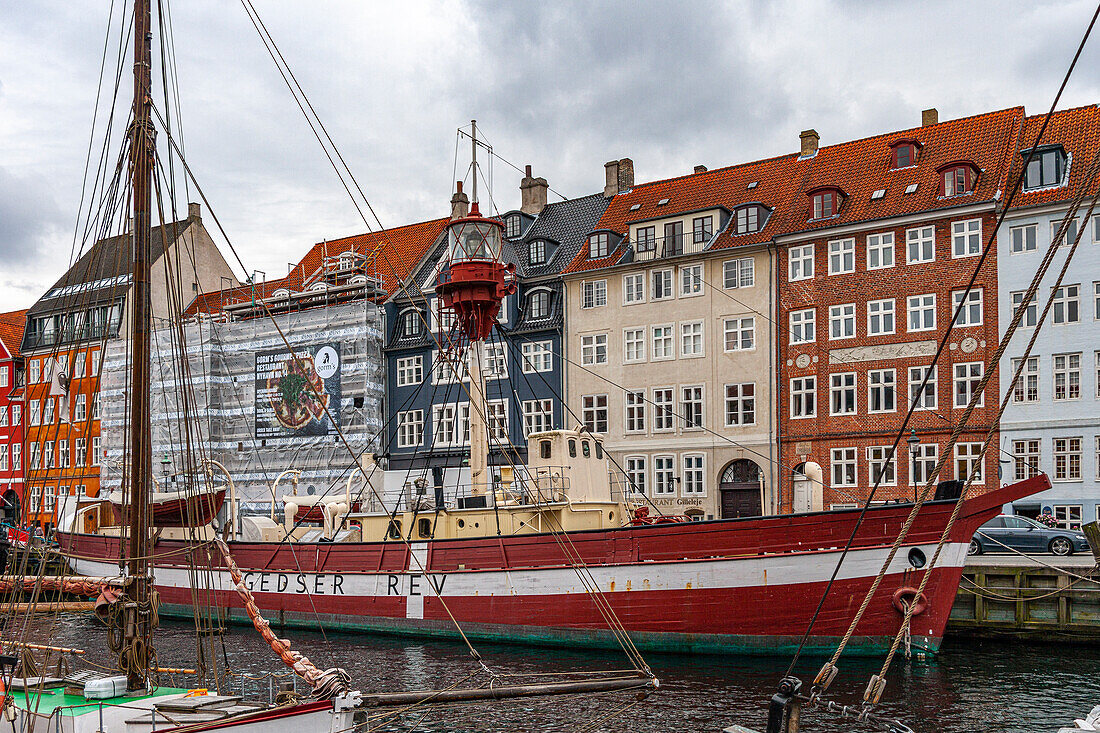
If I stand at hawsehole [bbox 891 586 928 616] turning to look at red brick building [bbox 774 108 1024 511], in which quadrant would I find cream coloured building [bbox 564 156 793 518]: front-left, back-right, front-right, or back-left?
front-left

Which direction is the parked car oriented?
to the viewer's right

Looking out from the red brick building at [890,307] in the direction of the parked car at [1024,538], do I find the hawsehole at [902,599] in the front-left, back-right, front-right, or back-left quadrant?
front-right

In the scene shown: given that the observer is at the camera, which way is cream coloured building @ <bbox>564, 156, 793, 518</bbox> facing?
facing the viewer and to the left of the viewer

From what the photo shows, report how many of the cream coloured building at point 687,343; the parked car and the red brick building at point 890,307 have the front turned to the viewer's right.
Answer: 1

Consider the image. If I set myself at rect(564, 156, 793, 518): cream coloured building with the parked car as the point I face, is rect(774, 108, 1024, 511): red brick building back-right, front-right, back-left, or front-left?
front-left

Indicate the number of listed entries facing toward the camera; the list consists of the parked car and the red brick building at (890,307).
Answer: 1

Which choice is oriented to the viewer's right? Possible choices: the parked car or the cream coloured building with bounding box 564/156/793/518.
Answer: the parked car

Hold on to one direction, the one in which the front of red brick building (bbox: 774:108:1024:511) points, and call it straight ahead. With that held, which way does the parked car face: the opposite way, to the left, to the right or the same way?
to the left

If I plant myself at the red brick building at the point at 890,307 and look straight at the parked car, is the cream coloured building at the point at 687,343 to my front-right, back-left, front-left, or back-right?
back-right

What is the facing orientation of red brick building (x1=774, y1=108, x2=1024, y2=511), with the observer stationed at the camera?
facing the viewer

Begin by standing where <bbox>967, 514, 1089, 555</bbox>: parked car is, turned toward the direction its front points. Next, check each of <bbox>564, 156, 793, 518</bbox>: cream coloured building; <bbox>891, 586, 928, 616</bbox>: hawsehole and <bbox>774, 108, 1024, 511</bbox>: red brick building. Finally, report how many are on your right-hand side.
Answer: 1

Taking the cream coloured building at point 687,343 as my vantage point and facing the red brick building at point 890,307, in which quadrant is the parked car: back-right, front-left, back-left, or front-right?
front-right

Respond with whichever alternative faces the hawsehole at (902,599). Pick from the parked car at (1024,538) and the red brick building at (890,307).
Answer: the red brick building

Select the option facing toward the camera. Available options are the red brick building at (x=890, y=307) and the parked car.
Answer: the red brick building

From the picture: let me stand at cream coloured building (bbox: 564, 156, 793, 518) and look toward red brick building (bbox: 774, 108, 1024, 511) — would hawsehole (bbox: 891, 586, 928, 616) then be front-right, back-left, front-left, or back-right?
front-right
